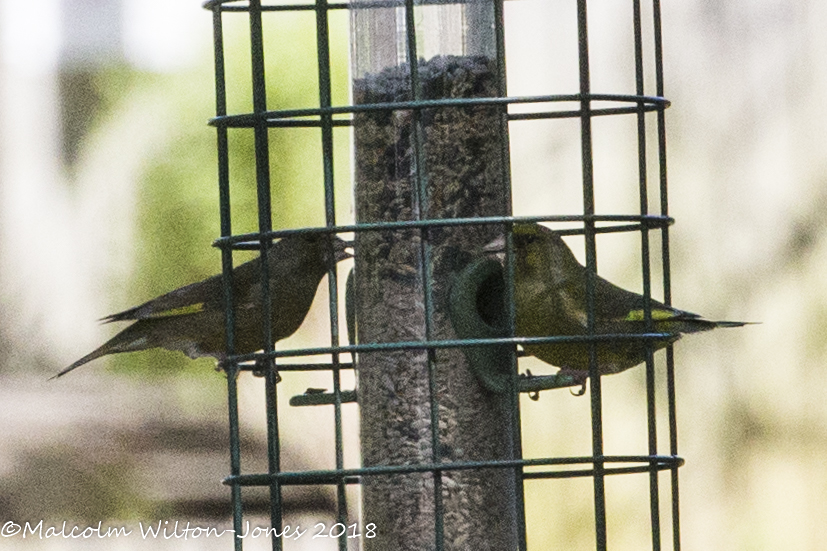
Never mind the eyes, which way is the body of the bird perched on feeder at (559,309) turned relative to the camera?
to the viewer's left

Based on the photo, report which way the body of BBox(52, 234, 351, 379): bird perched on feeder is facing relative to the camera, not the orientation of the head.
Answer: to the viewer's right

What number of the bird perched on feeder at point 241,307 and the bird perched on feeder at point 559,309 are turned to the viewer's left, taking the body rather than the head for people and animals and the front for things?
1

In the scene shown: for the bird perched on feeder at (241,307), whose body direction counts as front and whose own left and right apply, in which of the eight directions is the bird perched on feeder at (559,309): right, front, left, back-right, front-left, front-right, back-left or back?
front-right

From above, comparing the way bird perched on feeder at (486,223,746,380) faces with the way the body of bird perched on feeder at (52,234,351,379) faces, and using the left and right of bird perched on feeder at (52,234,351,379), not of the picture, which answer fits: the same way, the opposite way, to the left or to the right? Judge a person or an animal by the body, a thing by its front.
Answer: the opposite way

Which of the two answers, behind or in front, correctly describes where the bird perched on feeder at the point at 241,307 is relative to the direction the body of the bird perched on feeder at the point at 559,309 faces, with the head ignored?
in front
